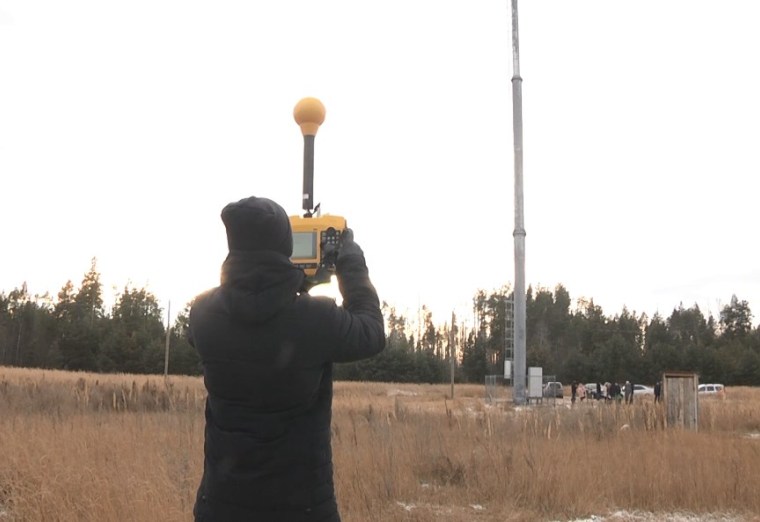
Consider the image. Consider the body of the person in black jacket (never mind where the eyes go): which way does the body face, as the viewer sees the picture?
away from the camera
